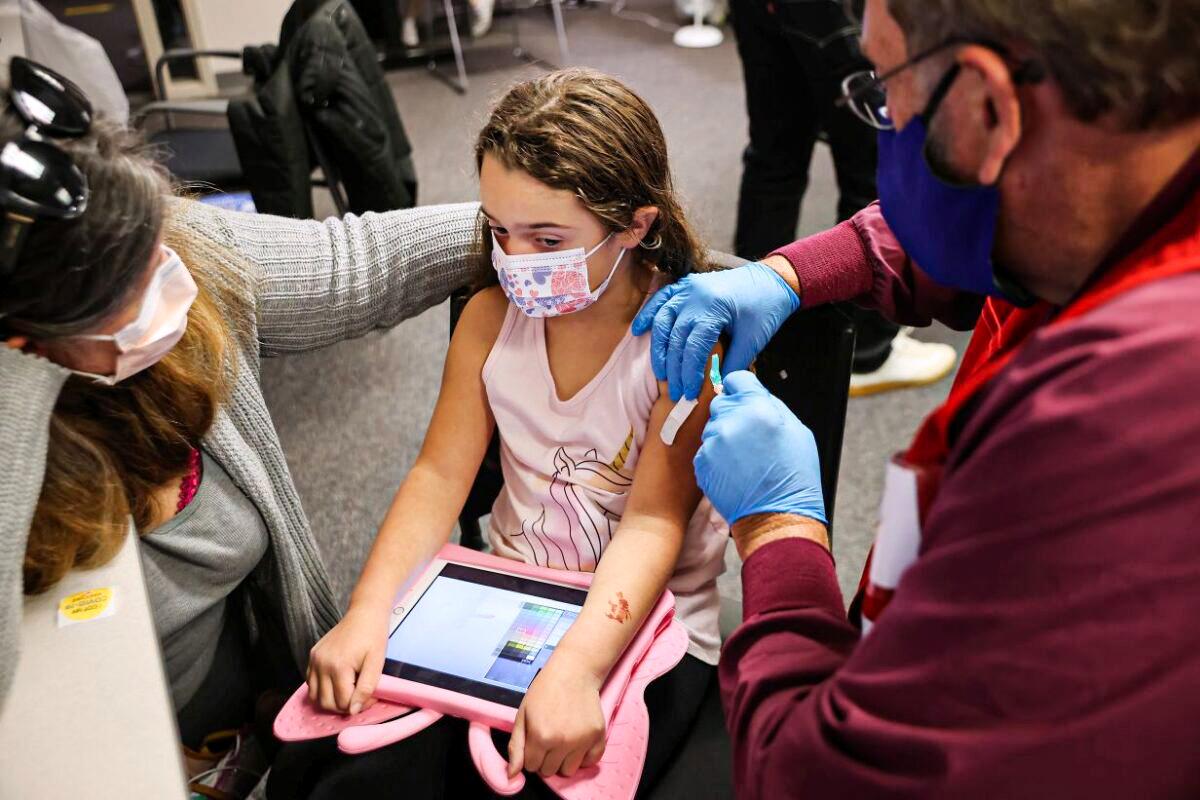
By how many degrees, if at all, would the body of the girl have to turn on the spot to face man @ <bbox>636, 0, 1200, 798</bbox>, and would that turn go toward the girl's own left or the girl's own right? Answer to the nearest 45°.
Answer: approximately 45° to the girl's own left

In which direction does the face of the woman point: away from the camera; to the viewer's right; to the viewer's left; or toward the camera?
to the viewer's right

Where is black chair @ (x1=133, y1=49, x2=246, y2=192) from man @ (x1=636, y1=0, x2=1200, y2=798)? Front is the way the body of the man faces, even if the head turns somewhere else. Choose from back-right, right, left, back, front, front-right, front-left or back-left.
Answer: front-right

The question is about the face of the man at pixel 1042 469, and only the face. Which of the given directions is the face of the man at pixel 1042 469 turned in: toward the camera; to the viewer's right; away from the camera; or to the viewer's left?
to the viewer's left

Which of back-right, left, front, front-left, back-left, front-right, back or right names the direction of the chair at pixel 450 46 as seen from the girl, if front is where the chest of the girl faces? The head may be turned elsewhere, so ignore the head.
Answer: back-right

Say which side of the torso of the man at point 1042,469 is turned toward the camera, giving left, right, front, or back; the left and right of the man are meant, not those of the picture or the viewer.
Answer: left

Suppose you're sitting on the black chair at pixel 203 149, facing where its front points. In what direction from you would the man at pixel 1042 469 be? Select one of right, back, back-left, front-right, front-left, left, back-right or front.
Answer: left

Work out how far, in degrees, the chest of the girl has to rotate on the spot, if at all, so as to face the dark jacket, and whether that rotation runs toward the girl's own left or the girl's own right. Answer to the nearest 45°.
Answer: approximately 135° to the girl's own right

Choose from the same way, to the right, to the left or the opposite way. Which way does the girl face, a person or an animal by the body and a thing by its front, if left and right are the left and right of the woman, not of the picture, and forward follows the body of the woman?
to the right

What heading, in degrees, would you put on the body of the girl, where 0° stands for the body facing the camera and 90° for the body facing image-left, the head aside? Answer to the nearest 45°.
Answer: approximately 45°

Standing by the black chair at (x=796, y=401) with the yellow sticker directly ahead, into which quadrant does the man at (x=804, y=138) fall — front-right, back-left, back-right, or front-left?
back-right

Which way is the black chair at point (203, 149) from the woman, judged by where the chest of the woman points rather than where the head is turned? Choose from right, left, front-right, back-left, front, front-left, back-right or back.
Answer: back-left

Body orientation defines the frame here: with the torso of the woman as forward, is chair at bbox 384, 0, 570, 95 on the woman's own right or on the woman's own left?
on the woman's own left

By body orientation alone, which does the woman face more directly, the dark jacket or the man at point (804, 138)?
the man

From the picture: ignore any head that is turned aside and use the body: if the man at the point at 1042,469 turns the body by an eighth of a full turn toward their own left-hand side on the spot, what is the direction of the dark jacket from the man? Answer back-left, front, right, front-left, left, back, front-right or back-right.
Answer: right

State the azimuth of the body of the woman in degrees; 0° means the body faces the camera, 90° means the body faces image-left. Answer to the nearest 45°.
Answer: approximately 315°
